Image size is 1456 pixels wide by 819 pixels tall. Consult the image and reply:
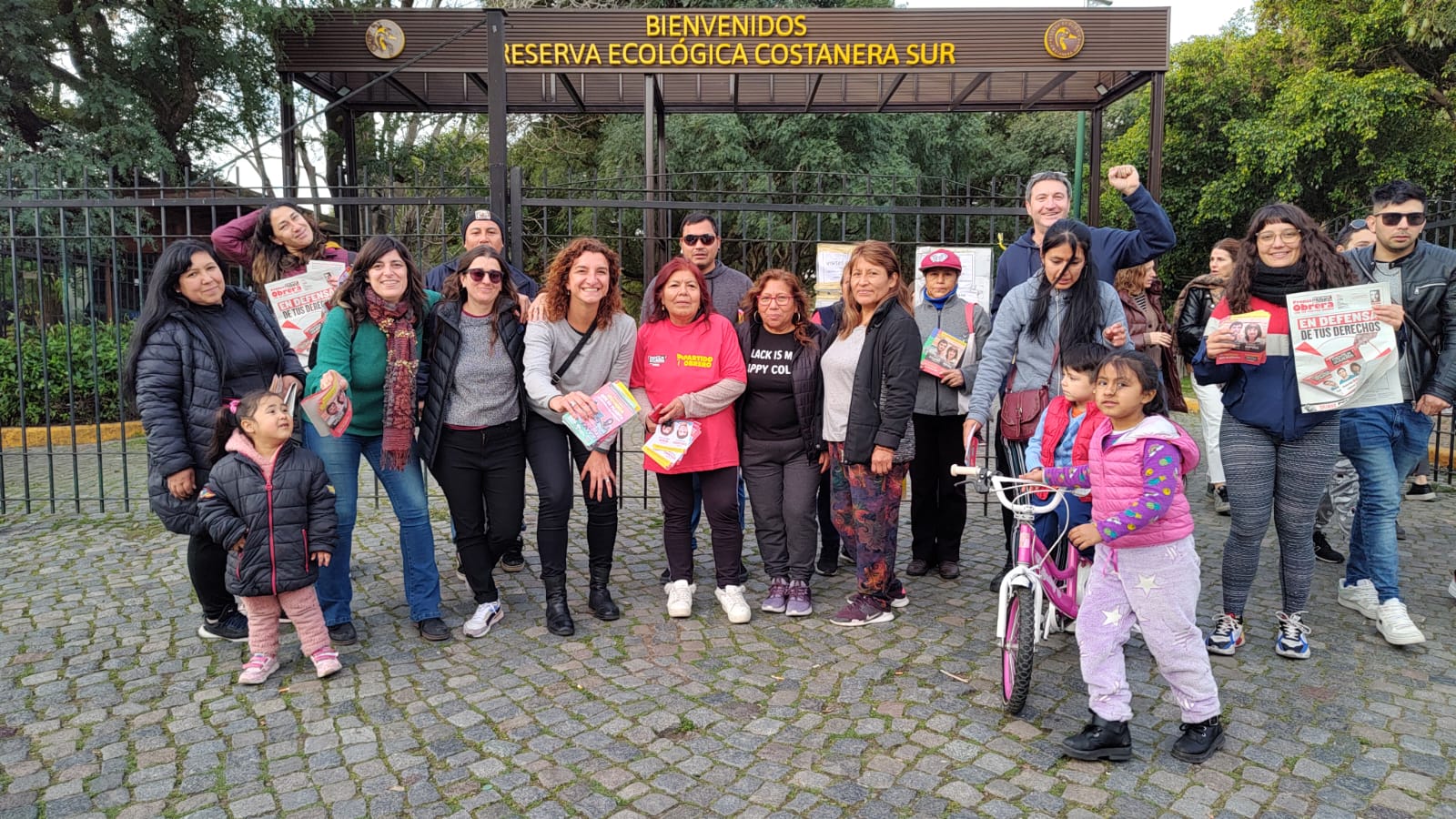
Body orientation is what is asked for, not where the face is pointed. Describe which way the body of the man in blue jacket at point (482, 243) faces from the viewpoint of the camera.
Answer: toward the camera

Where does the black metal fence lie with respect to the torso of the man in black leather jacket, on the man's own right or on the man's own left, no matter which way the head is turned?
on the man's own right

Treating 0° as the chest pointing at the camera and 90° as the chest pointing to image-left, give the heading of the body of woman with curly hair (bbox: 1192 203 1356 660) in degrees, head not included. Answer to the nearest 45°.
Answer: approximately 0°

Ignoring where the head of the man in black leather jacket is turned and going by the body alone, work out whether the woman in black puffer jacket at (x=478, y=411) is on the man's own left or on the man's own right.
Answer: on the man's own right

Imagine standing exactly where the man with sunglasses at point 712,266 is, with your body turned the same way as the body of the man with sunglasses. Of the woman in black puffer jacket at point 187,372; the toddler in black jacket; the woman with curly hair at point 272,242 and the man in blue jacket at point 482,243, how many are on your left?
0

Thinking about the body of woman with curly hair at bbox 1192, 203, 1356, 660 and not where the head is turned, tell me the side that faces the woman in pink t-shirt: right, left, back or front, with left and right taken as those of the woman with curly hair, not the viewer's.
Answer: right

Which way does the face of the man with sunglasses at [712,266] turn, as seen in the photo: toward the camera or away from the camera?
toward the camera

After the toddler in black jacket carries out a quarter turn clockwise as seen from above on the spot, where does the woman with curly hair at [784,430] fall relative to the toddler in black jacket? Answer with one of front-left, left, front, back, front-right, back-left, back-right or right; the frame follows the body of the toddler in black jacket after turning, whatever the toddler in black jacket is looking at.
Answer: back

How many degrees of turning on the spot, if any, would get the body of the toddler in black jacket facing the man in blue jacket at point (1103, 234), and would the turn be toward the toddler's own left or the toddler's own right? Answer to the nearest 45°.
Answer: approximately 90° to the toddler's own left

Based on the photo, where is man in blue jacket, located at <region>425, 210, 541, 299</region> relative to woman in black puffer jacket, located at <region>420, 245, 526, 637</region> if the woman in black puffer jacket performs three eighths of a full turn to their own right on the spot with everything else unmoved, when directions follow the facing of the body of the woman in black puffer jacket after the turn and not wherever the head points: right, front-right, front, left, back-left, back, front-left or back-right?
front-right

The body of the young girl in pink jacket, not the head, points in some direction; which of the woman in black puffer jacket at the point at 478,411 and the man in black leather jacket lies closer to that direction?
the woman in black puffer jacket

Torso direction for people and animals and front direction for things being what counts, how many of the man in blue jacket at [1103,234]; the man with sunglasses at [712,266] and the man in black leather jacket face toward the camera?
3

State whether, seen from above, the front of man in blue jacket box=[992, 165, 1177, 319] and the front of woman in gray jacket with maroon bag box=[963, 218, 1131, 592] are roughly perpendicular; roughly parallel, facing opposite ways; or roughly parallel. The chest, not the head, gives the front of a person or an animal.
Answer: roughly parallel

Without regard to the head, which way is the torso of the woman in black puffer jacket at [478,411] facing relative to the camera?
toward the camera

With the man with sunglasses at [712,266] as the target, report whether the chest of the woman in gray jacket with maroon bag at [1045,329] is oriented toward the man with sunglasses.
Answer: no
